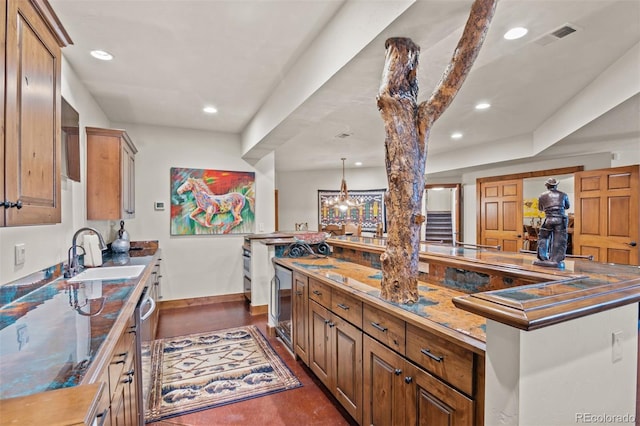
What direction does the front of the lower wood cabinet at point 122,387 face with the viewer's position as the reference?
facing to the right of the viewer

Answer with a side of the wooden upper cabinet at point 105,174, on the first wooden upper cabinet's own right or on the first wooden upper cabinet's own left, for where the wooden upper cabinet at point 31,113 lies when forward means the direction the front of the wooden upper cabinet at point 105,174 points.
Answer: on the first wooden upper cabinet's own right

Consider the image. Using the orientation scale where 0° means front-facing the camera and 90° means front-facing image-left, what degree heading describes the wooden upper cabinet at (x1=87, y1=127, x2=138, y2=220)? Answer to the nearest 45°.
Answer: approximately 270°

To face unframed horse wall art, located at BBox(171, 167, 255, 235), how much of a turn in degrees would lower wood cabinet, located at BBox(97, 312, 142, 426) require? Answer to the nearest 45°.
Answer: approximately 90° to its left

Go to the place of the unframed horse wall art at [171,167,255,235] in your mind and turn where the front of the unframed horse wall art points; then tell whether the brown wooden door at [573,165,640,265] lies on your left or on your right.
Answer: on your left

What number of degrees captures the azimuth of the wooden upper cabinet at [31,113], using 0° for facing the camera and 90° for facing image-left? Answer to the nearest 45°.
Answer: approximately 270°

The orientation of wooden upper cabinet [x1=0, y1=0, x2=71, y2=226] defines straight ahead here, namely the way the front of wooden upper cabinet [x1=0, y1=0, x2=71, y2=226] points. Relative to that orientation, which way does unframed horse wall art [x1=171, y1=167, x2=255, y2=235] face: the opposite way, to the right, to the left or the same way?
to the right
